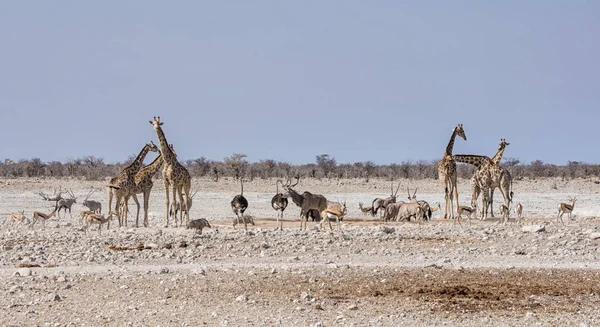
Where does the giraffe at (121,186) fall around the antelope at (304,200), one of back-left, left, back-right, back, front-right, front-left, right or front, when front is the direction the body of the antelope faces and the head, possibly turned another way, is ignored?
front

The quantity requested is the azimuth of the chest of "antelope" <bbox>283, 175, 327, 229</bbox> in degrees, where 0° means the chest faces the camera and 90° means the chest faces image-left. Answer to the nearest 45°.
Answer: approximately 90°

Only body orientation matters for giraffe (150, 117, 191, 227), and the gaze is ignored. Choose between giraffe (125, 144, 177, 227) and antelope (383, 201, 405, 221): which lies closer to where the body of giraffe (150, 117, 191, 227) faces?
the giraffe

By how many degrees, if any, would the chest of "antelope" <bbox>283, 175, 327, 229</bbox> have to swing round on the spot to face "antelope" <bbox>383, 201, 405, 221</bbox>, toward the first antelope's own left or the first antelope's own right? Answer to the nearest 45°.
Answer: approximately 135° to the first antelope's own right

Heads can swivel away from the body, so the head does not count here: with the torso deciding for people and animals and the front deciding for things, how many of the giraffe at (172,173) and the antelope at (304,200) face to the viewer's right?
0

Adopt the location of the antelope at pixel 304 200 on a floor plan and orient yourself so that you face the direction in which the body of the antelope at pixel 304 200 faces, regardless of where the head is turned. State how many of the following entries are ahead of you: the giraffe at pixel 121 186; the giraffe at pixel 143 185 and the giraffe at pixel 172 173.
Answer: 3

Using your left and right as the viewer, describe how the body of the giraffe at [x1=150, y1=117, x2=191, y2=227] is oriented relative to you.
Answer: facing the viewer and to the left of the viewer

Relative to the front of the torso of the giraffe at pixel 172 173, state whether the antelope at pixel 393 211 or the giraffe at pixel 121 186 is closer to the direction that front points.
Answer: the giraffe

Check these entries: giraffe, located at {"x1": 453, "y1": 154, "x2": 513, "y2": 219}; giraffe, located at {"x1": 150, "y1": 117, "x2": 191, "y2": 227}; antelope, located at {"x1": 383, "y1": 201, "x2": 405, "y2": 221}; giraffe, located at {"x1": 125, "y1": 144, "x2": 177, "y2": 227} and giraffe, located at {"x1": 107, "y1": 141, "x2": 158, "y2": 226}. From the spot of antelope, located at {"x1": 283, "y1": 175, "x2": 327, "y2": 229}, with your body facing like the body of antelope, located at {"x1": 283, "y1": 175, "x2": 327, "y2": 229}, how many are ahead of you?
3

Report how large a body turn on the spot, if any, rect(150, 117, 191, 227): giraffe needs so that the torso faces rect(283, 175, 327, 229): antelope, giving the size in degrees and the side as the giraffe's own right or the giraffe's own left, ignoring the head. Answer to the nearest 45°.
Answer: approximately 135° to the giraffe's own left
